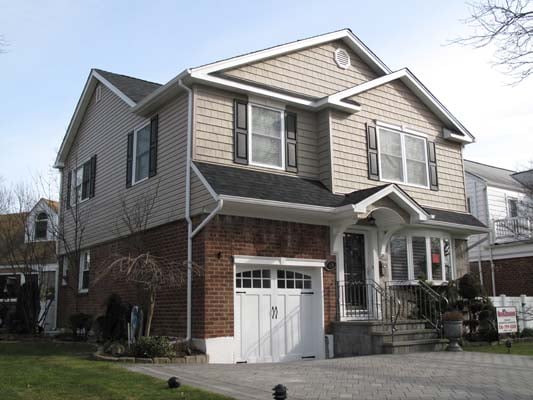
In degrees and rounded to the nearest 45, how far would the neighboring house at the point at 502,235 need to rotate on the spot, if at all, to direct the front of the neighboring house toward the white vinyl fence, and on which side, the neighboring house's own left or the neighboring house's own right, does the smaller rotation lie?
approximately 45° to the neighboring house's own right

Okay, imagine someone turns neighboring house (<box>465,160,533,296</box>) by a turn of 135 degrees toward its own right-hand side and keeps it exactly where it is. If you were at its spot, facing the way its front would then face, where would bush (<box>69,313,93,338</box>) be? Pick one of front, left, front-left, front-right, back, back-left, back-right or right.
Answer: front-left

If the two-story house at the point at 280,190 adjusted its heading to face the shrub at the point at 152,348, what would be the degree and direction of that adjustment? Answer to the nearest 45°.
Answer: approximately 90° to its right

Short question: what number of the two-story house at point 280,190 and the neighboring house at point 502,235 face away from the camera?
0

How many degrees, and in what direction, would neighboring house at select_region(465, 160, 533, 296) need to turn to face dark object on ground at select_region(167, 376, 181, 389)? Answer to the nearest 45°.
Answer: approximately 45° to its right

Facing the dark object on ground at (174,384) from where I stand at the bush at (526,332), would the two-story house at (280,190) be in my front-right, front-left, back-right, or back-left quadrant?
front-right

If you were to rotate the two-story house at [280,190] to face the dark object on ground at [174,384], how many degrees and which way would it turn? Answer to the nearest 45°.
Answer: approximately 45° to its right

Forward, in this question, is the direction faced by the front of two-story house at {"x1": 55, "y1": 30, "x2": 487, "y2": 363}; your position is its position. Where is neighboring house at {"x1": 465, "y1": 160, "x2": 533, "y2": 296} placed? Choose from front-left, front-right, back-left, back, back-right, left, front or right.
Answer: left

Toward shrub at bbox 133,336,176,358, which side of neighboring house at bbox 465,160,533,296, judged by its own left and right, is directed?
right

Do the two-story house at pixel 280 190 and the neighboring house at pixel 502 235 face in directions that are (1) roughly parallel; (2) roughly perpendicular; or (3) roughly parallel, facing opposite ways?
roughly parallel

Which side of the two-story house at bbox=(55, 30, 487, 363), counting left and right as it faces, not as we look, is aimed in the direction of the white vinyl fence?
left

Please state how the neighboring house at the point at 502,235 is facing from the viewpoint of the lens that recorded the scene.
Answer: facing the viewer and to the right of the viewer

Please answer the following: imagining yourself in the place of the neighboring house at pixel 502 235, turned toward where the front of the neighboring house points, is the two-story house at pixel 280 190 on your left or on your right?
on your right

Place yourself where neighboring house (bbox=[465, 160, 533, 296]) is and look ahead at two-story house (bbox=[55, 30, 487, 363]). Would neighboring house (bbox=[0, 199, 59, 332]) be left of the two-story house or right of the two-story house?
right
